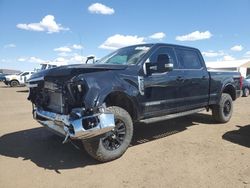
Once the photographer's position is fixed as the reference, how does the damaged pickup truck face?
facing the viewer and to the left of the viewer
